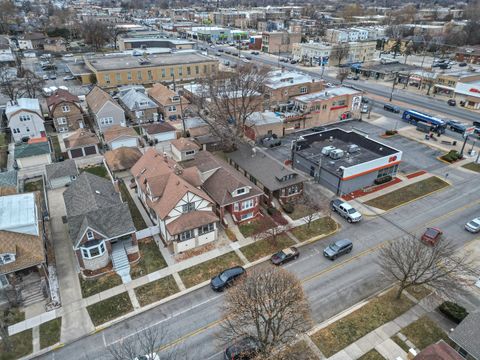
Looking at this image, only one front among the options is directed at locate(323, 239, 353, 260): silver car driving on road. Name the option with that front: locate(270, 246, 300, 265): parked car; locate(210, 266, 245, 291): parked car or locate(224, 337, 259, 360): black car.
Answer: the black car

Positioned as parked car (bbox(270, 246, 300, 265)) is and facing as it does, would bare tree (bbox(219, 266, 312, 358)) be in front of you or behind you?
in front

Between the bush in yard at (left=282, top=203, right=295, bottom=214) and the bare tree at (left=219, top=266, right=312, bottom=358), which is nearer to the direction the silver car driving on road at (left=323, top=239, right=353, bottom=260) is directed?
the bare tree

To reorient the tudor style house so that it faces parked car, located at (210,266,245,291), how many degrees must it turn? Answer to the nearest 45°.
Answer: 0° — it already faces it

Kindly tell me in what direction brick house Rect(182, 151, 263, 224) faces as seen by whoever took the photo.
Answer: facing the viewer and to the right of the viewer

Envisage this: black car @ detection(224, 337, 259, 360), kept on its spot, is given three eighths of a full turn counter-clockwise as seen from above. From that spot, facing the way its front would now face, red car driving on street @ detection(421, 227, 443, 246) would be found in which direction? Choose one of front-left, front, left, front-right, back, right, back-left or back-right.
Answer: back-right

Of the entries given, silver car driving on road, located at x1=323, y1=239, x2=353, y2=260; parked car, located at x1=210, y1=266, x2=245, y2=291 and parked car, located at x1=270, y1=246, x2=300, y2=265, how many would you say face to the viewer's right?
0

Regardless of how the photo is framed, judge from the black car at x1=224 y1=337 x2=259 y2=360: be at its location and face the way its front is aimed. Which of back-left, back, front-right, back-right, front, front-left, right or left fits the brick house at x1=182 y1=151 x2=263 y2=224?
front-left

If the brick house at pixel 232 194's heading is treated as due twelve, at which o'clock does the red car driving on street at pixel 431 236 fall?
The red car driving on street is roughly at 11 o'clock from the brick house.

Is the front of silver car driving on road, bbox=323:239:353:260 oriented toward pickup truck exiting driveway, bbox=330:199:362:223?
no

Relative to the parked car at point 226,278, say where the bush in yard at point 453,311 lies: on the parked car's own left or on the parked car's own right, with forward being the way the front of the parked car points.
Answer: on the parked car's own left

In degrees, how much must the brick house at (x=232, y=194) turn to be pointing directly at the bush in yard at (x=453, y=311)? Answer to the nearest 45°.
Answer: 0° — it already faces it

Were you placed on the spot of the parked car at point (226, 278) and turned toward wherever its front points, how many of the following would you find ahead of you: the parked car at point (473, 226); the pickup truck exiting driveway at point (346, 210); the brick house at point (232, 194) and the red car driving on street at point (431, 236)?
0

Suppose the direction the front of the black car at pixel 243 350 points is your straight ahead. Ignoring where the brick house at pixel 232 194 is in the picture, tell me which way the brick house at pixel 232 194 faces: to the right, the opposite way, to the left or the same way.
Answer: to the right

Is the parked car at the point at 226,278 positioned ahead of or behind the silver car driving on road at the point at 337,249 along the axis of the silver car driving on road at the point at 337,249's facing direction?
ahead

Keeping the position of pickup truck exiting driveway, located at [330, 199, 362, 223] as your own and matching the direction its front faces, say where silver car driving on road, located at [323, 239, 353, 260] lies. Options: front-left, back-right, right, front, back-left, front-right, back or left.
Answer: front-right

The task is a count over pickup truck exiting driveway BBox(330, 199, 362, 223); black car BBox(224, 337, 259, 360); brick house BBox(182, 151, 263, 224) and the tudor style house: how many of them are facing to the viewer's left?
0

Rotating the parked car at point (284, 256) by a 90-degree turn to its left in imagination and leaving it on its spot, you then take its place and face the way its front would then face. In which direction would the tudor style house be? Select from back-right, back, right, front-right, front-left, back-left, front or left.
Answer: back-right

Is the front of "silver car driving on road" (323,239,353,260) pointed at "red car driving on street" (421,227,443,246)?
no

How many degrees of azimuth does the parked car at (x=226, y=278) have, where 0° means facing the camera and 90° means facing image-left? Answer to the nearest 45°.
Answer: approximately 45°

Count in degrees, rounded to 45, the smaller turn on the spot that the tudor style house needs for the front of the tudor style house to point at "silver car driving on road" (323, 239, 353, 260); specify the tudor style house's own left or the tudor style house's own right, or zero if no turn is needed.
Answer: approximately 45° to the tudor style house's own left
